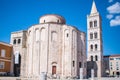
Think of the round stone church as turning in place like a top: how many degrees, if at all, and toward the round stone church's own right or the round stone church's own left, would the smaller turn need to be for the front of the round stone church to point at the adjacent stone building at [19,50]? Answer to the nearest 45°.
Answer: approximately 135° to the round stone church's own right

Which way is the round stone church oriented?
toward the camera

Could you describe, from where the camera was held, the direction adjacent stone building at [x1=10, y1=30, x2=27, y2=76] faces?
facing the viewer and to the left of the viewer

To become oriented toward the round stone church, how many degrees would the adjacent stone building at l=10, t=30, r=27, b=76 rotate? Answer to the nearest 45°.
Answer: approximately 90° to its left

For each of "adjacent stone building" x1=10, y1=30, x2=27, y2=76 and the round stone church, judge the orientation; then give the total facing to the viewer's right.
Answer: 0
